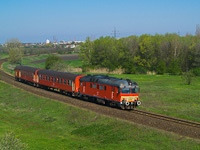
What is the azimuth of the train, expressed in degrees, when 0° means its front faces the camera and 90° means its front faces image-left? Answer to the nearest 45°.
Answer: approximately 315°
